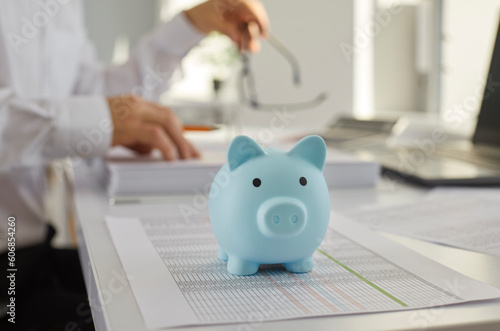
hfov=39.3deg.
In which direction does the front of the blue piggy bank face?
toward the camera

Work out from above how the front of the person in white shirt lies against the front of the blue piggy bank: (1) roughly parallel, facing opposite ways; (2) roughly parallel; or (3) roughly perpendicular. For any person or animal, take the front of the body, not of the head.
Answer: roughly perpendicular

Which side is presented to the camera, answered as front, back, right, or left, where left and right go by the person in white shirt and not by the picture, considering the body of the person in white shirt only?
right

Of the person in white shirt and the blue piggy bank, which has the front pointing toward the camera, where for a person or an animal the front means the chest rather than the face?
the blue piggy bank

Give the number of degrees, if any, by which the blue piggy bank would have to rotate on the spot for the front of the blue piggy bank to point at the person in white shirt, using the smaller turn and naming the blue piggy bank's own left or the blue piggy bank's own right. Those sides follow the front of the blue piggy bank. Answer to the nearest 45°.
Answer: approximately 135° to the blue piggy bank's own right

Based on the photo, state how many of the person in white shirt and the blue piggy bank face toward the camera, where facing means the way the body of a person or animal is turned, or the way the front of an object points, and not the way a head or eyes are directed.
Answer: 1

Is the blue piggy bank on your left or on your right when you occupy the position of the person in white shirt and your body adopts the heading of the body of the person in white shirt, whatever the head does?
on your right

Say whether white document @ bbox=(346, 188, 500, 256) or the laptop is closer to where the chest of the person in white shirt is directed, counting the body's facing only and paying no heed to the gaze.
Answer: the laptop

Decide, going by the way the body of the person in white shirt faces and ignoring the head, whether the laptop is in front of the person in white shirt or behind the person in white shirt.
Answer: in front
